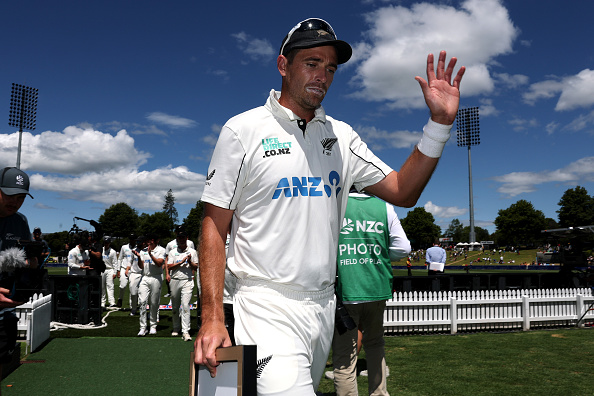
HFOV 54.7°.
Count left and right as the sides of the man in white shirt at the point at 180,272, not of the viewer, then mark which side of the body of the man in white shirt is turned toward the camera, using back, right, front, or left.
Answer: front

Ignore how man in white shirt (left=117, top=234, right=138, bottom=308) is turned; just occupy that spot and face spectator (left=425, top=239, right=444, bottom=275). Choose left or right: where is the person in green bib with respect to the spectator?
right

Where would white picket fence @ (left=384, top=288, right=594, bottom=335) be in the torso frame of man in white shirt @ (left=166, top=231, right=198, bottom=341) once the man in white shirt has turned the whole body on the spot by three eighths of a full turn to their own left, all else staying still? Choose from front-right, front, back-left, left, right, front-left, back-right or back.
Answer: front-right

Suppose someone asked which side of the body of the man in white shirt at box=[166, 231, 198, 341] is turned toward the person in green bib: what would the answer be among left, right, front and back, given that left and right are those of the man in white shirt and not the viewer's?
front

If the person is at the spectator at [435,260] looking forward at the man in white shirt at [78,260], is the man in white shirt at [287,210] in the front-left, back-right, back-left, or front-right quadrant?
front-left

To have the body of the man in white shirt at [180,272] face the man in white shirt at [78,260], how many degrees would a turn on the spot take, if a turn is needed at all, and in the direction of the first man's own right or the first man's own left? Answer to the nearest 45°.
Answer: approximately 135° to the first man's own right

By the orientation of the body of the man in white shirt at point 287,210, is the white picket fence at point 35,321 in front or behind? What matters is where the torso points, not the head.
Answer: behind

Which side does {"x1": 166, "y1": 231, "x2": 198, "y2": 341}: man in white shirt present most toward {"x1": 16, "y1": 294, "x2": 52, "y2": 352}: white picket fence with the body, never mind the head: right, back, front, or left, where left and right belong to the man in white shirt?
right

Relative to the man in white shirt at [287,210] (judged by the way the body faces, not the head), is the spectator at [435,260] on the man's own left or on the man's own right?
on the man's own left
